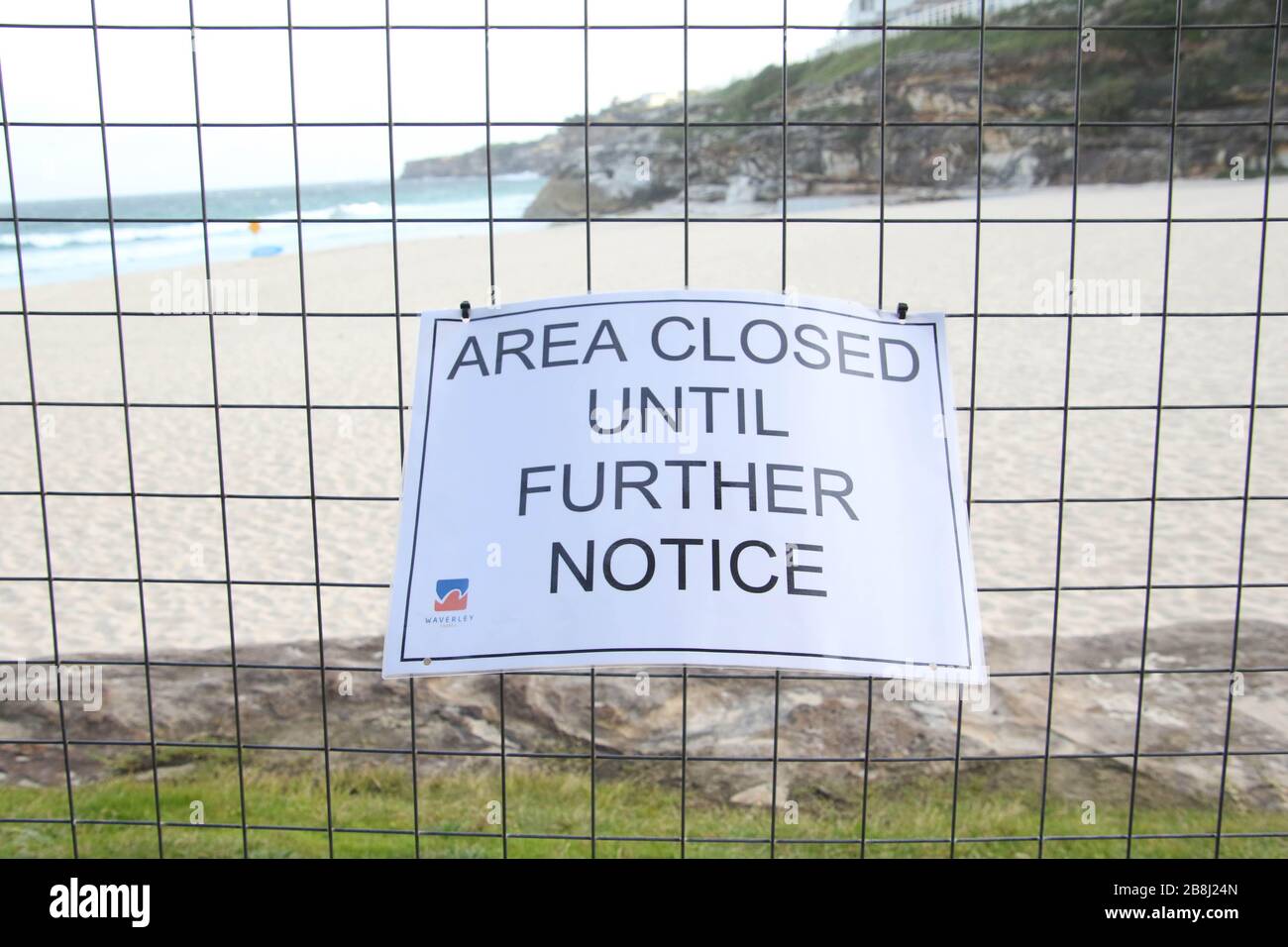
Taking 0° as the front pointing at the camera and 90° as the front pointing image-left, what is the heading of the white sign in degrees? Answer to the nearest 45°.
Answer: approximately 0°
